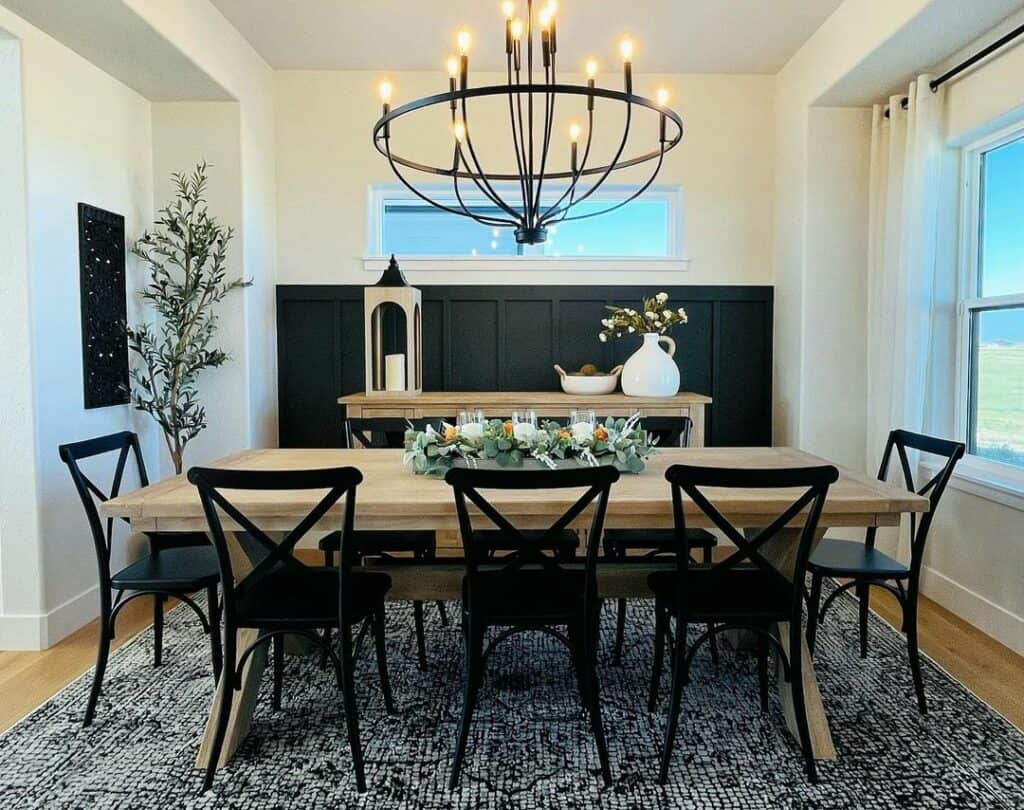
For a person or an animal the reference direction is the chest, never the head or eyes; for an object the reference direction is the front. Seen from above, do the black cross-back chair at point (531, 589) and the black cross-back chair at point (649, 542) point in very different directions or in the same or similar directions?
very different directions

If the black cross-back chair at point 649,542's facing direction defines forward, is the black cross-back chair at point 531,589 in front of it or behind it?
in front

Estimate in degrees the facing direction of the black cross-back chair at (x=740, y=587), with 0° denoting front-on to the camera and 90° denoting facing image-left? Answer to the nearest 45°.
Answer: approximately 180°

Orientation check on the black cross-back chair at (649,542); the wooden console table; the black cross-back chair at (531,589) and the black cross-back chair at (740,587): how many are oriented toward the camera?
2

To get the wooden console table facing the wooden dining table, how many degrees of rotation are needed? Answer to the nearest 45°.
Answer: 0° — it already faces it

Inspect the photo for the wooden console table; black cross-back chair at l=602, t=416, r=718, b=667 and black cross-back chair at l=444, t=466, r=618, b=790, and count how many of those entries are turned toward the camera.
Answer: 2

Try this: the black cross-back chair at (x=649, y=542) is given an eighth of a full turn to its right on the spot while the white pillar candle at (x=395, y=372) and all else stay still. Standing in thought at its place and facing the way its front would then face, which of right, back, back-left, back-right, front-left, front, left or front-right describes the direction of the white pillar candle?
right

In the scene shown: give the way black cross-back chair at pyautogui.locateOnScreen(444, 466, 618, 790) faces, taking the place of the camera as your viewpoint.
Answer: facing away from the viewer

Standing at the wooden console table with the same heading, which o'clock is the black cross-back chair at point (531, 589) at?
The black cross-back chair is roughly at 12 o'clock from the wooden console table.

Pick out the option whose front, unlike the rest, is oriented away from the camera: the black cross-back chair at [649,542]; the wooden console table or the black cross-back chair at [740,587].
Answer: the black cross-back chair at [740,587]

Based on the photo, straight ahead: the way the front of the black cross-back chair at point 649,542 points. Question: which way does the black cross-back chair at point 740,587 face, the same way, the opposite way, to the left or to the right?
the opposite way

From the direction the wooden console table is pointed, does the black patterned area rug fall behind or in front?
in front

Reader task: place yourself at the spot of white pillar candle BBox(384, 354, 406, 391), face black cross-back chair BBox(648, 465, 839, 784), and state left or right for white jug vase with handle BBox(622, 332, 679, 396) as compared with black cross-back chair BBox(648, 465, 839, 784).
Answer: left

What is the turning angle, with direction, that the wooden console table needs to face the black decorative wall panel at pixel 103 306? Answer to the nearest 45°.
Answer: approximately 90° to its right

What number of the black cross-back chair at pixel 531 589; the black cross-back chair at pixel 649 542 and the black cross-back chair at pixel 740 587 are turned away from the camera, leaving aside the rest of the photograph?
2
